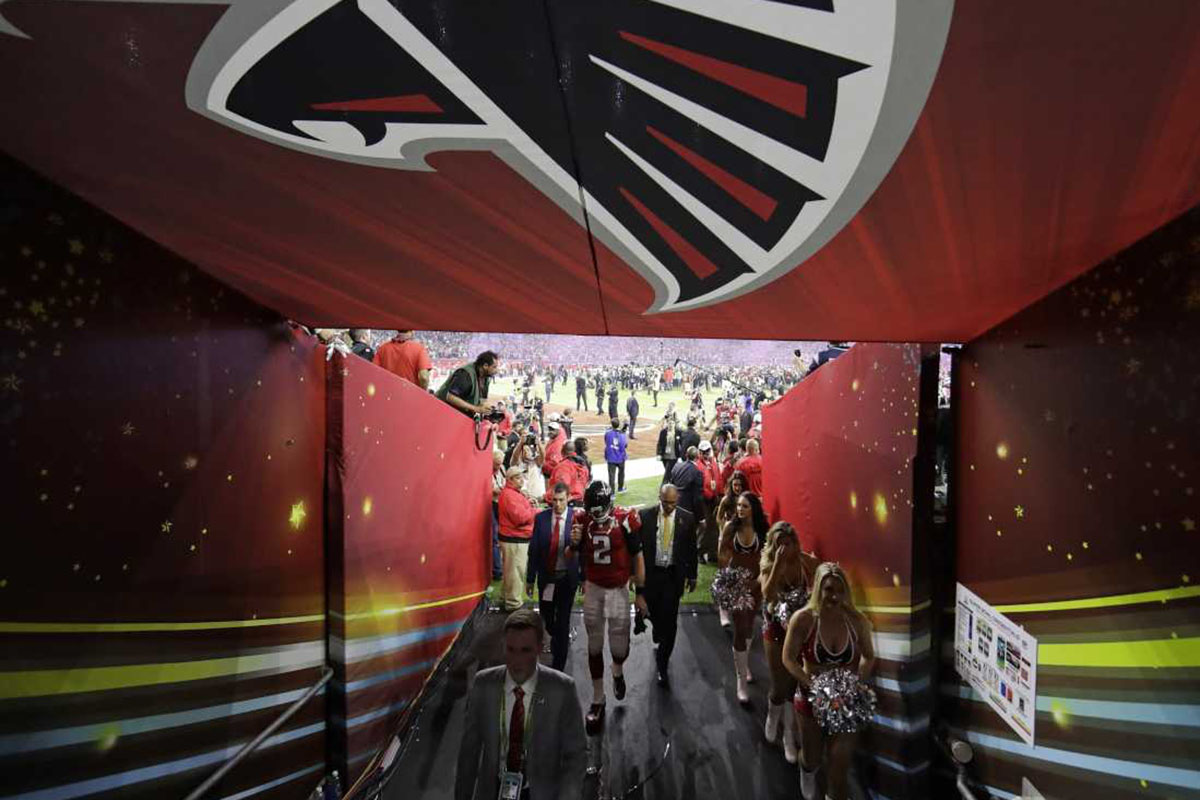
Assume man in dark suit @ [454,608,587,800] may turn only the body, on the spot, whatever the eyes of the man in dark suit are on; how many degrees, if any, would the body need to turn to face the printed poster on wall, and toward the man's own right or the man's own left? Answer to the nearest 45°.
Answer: approximately 90° to the man's own left

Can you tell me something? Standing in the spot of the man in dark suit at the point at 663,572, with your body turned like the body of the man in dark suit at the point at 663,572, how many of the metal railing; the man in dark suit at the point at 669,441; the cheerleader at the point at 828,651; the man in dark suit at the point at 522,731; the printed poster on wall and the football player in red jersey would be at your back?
1

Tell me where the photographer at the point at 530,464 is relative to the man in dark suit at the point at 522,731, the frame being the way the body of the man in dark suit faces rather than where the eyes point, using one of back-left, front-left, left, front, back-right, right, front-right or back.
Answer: back

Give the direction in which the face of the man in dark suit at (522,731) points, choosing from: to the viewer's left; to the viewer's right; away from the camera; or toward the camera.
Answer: toward the camera

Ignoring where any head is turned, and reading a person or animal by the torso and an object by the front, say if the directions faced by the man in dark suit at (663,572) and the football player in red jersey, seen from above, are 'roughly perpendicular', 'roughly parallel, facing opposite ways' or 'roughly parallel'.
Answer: roughly parallel

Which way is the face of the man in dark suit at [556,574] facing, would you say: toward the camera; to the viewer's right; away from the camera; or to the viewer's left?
toward the camera

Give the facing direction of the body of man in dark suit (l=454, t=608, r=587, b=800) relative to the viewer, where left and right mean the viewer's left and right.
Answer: facing the viewer

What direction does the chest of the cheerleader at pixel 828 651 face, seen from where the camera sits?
toward the camera

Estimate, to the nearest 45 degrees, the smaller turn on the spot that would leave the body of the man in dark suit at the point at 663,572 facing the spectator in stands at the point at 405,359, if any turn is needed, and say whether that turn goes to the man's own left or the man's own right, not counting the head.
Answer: approximately 90° to the man's own right

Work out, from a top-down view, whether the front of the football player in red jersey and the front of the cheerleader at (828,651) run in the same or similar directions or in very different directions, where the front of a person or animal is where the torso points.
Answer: same or similar directions

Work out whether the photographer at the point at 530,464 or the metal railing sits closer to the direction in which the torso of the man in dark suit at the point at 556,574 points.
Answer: the metal railing

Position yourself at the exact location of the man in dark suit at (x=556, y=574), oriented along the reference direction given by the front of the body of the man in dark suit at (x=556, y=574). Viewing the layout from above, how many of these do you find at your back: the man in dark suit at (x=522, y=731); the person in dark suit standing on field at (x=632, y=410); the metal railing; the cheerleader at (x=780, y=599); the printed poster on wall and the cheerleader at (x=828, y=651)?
1

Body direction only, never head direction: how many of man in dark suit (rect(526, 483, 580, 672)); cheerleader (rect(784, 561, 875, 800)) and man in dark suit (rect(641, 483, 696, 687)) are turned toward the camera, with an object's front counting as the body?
3

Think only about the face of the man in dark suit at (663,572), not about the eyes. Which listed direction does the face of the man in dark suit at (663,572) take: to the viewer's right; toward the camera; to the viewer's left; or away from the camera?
toward the camera

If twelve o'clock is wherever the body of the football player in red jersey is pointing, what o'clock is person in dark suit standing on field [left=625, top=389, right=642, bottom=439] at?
The person in dark suit standing on field is roughly at 6 o'clock from the football player in red jersey.
